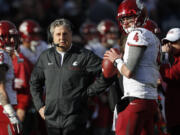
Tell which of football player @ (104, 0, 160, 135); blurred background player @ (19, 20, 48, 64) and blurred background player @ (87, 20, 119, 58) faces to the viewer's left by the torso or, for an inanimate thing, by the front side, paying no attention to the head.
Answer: the football player

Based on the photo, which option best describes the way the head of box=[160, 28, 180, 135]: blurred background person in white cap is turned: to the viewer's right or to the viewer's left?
to the viewer's left

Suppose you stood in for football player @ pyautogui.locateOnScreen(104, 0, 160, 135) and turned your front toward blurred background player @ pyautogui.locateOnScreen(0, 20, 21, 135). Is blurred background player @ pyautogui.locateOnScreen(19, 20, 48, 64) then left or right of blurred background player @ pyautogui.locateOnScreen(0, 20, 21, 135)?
right

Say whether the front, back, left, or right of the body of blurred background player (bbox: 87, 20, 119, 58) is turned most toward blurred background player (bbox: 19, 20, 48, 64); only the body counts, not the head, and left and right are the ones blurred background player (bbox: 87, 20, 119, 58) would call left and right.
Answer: right

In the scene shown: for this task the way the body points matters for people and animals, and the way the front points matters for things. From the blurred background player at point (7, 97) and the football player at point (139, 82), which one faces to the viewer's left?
the football player

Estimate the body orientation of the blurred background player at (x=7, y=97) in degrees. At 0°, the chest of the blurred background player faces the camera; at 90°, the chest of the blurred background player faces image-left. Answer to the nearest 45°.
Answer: approximately 315°

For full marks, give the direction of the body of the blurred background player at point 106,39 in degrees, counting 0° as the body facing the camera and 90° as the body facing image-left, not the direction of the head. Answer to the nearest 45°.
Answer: approximately 315°

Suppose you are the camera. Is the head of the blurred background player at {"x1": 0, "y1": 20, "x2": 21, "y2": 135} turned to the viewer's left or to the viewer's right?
to the viewer's right

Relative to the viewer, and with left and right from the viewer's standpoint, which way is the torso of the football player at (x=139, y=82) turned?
facing to the left of the viewer
